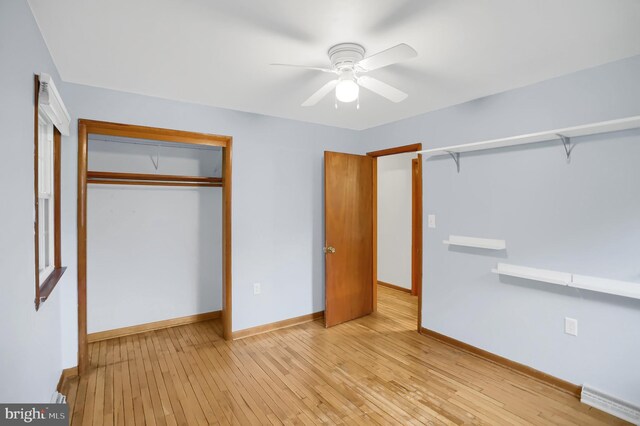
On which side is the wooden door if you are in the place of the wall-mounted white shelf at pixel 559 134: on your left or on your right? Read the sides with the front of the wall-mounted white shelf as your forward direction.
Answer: on your right

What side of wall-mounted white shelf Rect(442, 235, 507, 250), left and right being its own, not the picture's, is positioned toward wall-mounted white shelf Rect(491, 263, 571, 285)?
left

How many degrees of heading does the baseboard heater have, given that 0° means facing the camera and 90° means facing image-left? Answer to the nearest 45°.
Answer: approximately 45°

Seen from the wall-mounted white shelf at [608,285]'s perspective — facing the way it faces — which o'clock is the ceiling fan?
The ceiling fan is roughly at 12 o'clock from the wall-mounted white shelf.

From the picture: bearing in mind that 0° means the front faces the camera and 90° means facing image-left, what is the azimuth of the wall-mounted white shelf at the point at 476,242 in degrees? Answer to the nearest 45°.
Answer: approximately 45°

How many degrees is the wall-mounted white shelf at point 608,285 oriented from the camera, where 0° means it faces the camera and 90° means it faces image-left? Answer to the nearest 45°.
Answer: approximately 45°
